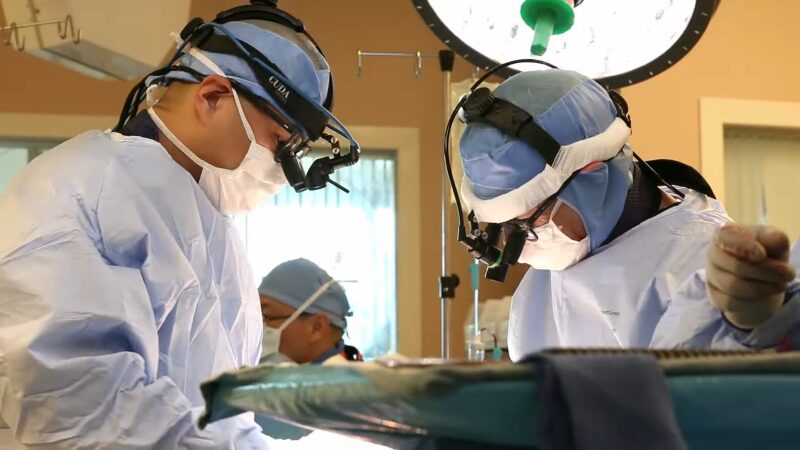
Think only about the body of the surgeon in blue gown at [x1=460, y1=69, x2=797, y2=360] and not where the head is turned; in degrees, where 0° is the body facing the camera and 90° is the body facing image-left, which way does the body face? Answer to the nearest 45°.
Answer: approximately 45°

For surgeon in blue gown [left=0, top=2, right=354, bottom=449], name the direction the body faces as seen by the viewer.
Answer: to the viewer's right
